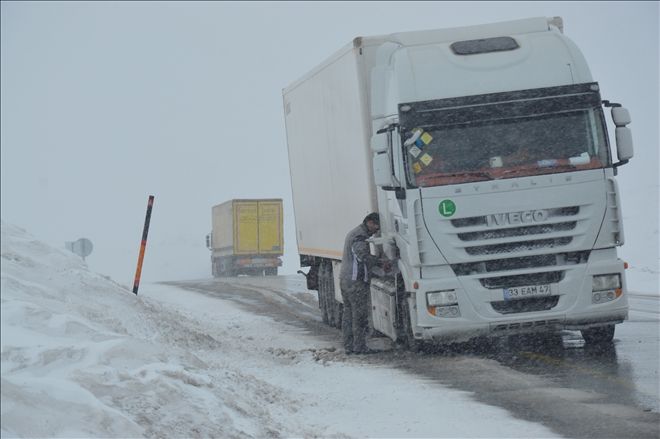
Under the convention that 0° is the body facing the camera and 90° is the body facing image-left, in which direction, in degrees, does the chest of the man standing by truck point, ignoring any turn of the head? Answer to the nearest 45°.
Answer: approximately 270°
